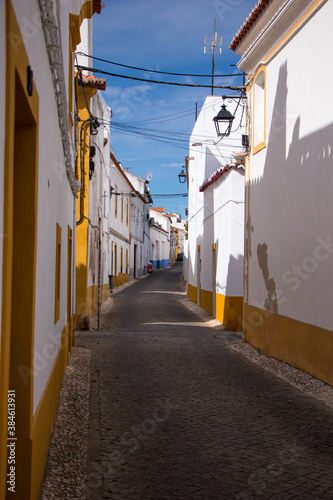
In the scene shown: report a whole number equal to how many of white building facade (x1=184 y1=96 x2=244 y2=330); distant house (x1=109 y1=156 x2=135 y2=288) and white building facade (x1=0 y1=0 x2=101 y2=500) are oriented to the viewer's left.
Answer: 1

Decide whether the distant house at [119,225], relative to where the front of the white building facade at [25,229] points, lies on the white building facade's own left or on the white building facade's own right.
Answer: on the white building facade's own left

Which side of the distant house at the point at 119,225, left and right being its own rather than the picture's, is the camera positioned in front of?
right

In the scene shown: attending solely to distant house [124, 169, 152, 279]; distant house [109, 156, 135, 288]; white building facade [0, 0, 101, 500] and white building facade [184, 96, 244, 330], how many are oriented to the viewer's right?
3

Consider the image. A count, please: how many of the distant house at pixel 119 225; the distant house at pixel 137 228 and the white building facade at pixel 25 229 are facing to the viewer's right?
3

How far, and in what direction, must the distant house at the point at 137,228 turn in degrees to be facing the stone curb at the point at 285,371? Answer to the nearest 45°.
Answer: approximately 90° to its right

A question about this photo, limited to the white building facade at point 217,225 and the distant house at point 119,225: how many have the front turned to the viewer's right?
1

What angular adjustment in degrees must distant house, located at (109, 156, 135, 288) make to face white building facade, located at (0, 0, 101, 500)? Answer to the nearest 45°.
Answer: approximately 90° to its right

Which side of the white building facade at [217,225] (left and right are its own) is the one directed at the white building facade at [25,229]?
left

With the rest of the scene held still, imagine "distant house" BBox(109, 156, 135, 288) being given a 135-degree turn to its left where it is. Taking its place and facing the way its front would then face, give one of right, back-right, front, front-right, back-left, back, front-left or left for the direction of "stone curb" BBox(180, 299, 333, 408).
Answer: back-left

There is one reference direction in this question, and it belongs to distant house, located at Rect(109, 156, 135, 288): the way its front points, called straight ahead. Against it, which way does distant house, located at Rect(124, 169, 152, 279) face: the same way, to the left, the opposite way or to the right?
the same way

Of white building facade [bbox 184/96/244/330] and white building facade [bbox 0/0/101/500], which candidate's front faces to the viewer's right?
white building facade [bbox 0/0/101/500]

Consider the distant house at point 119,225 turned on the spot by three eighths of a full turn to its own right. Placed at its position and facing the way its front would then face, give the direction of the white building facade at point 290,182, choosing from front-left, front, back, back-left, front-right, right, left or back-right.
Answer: front-left

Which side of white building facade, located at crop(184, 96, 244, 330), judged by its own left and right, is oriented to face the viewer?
left

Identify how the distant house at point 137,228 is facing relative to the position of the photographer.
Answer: facing to the right of the viewer

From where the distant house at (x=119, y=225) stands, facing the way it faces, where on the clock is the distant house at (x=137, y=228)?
the distant house at (x=137, y=228) is roughly at 9 o'clock from the distant house at (x=119, y=225).
